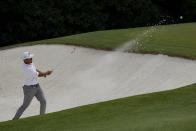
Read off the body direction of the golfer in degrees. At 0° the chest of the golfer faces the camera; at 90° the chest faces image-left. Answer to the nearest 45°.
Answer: approximately 315°
